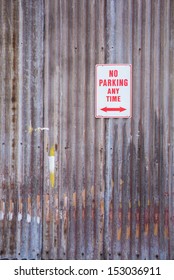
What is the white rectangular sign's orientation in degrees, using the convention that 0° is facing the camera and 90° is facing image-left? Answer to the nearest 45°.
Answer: approximately 0°
